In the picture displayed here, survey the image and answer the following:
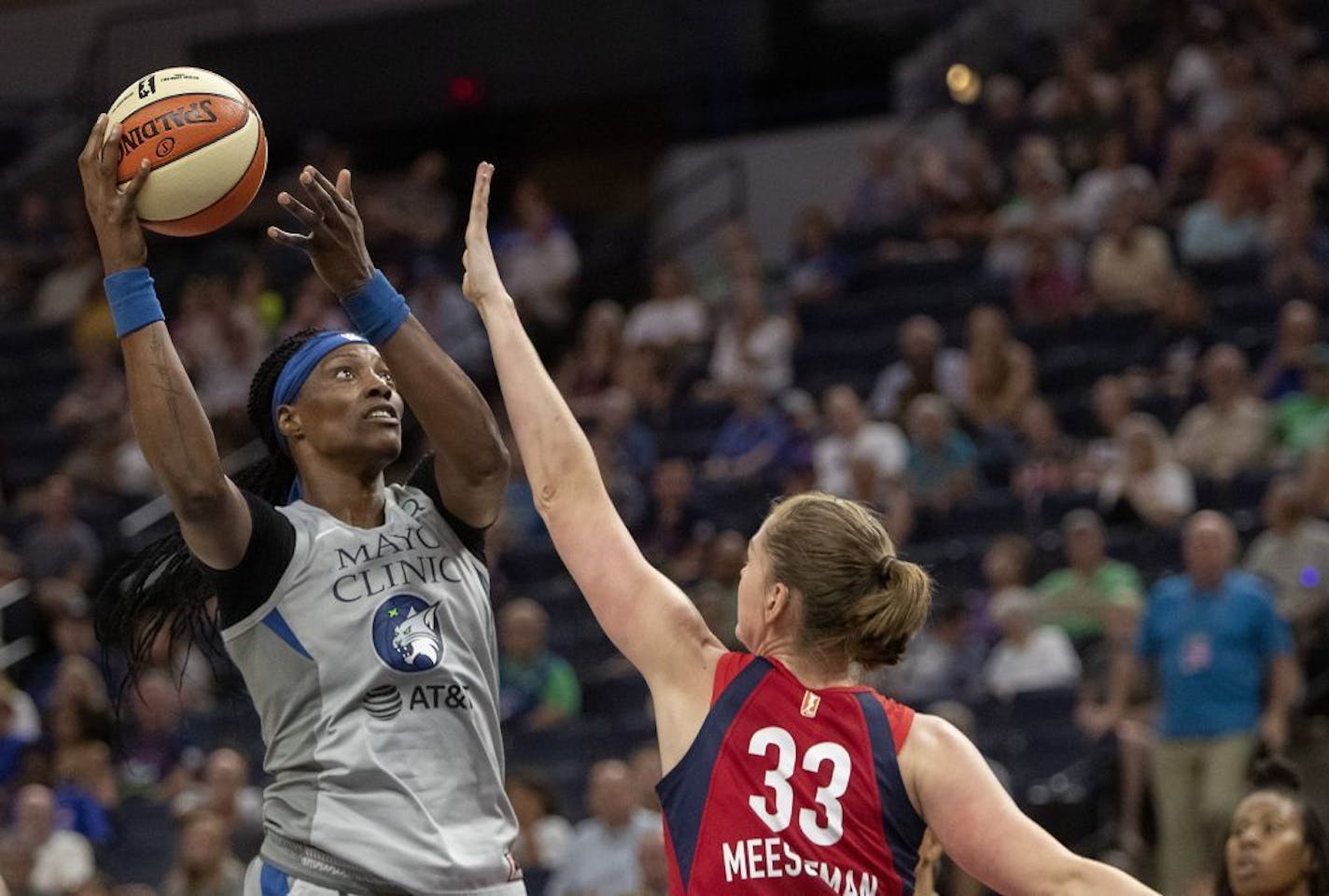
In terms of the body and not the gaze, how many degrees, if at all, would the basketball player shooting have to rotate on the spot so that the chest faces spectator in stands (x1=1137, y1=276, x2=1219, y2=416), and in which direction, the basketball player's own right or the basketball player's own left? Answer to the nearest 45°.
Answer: approximately 90° to the basketball player's own left

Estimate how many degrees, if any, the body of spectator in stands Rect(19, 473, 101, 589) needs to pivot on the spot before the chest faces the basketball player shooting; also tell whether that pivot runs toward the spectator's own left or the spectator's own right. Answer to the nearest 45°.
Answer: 0° — they already face them

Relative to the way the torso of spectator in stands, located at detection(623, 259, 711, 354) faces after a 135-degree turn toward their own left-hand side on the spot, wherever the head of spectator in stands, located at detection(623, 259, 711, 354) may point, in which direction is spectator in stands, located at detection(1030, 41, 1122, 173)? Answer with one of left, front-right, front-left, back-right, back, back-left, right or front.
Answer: front-right

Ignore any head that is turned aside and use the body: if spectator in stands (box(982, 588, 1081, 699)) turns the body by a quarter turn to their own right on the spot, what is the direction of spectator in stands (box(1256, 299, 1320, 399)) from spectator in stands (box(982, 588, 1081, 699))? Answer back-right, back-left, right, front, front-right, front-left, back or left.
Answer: right

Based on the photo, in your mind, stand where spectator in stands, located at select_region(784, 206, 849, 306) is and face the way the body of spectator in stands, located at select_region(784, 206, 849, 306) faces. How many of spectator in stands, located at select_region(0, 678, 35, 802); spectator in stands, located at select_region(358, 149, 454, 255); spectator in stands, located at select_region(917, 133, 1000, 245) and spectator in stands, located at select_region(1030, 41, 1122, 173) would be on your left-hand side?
2

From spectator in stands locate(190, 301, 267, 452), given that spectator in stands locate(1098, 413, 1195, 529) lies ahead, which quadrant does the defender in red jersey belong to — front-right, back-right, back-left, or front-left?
front-right

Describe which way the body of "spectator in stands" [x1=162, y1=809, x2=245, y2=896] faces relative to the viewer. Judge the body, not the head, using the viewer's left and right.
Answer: facing the viewer

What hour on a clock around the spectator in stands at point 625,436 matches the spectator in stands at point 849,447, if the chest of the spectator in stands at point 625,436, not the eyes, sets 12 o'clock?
the spectator in stands at point 849,447 is roughly at 9 o'clock from the spectator in stands at point 625,436.

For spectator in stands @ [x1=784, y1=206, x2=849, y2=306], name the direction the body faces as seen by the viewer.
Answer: toward the camera

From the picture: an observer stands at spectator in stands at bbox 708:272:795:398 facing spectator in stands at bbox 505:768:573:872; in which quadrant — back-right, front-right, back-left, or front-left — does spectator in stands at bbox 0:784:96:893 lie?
front-right

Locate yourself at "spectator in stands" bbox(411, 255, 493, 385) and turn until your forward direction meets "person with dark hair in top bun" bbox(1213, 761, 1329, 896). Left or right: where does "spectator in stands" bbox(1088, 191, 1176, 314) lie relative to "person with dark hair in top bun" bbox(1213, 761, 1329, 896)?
left

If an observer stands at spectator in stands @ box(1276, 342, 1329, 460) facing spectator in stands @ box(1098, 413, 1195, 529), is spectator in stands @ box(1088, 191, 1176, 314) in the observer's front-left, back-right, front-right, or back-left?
front-right

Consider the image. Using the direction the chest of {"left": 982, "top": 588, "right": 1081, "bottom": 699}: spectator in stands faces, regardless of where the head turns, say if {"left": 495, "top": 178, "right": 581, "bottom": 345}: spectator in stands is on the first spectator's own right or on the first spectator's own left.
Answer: on the first spectator's own right
